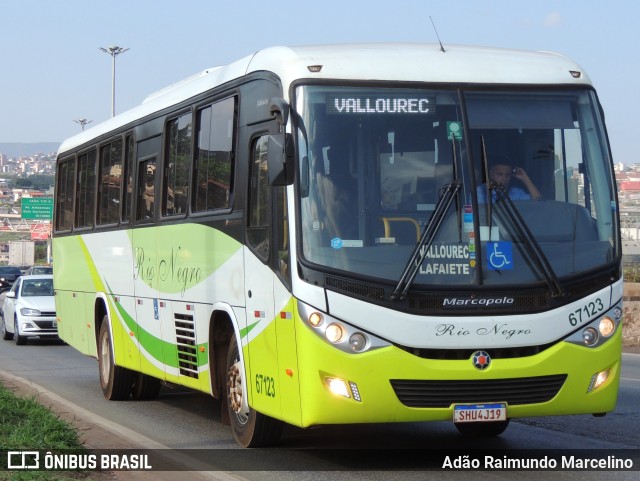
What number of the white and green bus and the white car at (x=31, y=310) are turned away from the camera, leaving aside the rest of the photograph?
0

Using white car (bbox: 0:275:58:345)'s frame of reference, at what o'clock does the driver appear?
The driver is roughly at 1 o'clock from the white car.

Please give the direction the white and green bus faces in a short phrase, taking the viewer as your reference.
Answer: facing the viewer and to the right of the viewer

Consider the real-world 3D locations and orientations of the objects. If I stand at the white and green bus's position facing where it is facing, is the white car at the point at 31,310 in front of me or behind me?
behind
